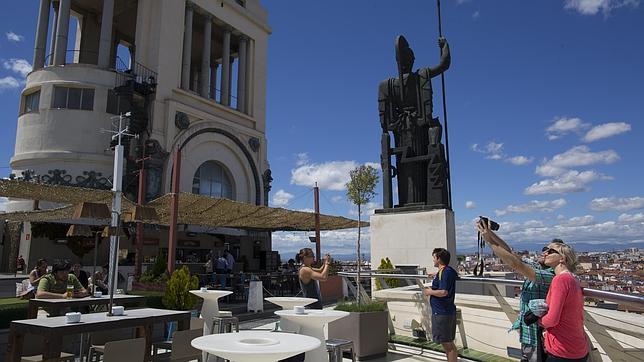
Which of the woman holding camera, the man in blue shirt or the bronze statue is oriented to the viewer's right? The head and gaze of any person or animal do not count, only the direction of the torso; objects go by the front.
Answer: the woman holding camera

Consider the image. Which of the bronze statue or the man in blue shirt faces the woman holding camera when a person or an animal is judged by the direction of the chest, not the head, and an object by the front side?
the man in blue shirt

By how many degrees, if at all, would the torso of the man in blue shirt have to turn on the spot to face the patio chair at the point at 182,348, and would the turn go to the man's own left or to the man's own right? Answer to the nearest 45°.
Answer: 0° — they already face it

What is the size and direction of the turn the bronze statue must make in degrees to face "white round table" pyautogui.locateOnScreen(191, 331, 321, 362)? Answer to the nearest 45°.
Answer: approximately 180°

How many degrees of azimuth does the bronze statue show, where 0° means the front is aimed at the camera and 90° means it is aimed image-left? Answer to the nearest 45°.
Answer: approximately 180°

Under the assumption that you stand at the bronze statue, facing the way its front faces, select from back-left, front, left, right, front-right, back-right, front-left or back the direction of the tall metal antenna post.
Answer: back-left

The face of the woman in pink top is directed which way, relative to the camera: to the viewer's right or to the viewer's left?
to the viewer's left

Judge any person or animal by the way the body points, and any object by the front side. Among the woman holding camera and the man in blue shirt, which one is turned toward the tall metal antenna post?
the man in blue shirt

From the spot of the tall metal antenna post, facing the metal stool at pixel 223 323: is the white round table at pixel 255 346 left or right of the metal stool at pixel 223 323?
right

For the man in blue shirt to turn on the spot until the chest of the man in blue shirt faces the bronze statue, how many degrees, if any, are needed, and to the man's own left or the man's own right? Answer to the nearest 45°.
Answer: approximately 90° to the man's own right

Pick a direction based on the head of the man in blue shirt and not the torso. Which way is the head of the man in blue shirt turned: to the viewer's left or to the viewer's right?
to the viewer's left

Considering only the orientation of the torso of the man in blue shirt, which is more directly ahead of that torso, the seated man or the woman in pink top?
the seated man

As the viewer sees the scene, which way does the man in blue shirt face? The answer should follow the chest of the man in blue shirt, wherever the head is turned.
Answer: to the viewer's left
